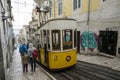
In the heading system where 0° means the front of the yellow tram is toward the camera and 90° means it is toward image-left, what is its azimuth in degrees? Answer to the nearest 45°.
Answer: approximately 315°
